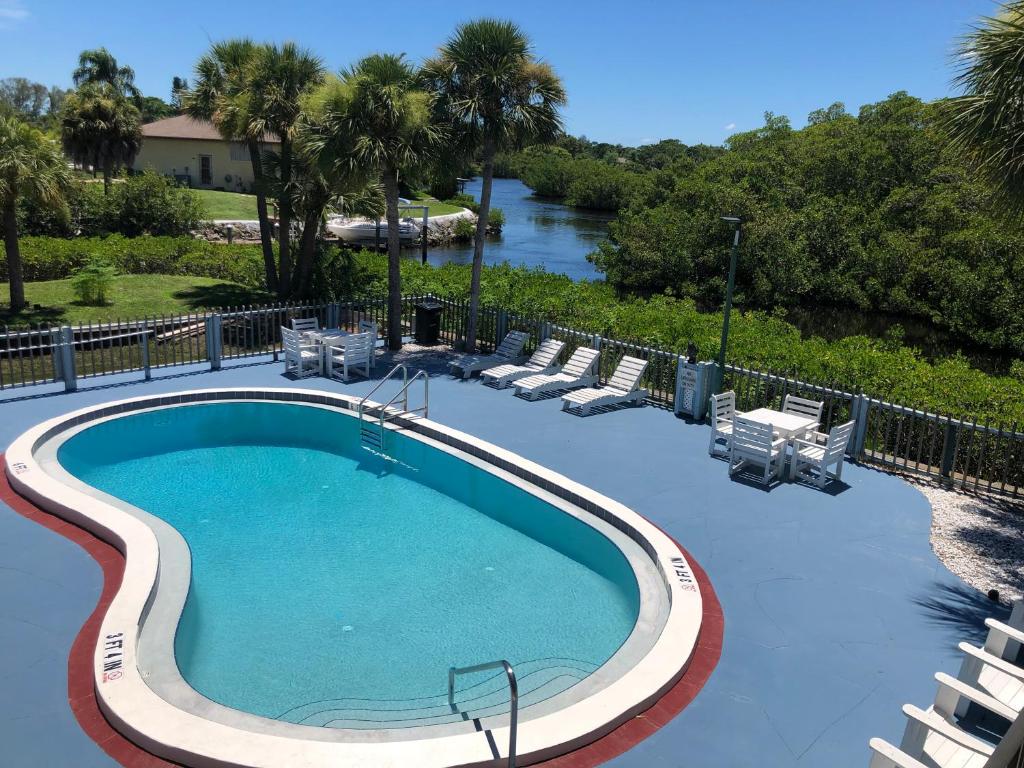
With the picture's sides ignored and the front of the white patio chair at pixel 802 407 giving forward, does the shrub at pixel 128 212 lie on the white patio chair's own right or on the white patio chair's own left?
on the white patio chair's own right

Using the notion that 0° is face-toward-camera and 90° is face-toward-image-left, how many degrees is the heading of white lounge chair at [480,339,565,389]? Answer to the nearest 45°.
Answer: approximately 45°

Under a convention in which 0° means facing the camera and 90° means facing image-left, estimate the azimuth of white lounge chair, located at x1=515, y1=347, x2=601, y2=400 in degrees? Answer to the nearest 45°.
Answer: approximately 45°

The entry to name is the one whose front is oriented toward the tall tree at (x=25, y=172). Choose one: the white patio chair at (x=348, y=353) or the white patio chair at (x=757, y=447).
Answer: the white patio chair at (x=348, y=353)

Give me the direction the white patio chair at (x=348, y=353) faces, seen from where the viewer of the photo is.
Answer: facing away from the viewer and to the left of the viewer

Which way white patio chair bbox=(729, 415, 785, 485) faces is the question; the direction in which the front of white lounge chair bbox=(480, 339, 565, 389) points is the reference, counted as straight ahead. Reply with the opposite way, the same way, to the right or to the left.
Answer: the opposite way

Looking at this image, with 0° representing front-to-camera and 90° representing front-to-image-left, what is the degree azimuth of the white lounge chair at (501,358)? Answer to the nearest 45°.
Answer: approximately 45°

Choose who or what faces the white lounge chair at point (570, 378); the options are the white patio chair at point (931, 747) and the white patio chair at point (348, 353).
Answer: the white patio chair at point (931, 747)

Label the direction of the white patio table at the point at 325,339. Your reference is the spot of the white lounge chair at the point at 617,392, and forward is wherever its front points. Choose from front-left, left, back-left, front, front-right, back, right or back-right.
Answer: front-right

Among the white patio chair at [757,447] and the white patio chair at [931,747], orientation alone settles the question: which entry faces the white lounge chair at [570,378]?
the white patio chair at [931,747]

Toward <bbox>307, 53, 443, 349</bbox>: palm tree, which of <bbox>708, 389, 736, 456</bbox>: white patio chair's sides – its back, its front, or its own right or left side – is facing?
back

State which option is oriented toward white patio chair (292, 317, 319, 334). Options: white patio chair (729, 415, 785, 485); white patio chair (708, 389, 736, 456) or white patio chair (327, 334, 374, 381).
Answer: white patio chair (327, 334, 374, 381)

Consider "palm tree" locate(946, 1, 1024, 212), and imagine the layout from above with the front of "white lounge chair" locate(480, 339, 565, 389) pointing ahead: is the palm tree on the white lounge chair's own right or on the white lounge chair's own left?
on the white lounge chair's own left

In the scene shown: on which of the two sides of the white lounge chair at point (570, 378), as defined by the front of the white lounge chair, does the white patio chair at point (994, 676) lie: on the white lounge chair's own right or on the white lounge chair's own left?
on the white lounge chair's own left

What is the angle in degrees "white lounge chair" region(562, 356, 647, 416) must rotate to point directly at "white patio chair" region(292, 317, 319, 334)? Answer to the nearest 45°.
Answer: approximately 45° to its right

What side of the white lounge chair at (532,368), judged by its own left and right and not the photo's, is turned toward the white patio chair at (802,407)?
left
